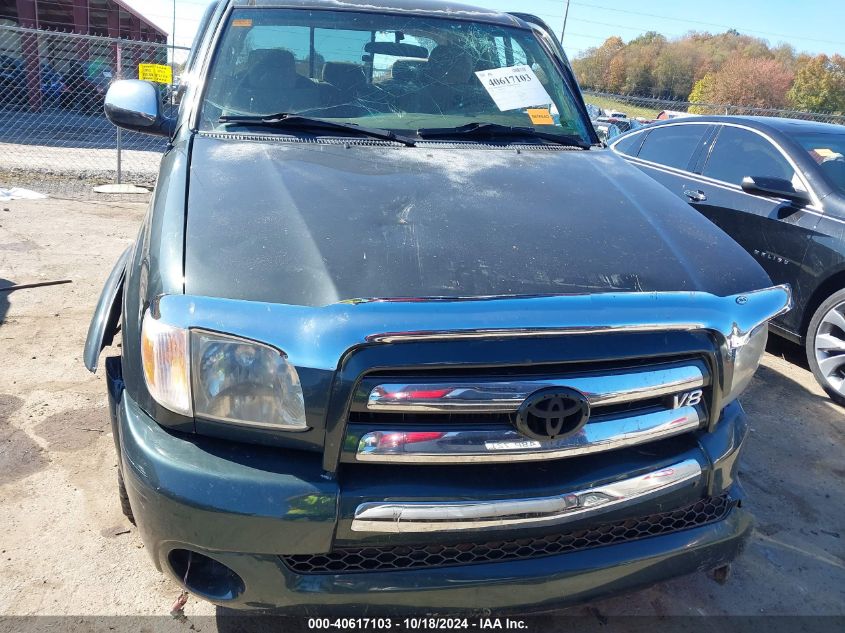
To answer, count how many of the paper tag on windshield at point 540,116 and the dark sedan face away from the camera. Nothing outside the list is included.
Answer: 0

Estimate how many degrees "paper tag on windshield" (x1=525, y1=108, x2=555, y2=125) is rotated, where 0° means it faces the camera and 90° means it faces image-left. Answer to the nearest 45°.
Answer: approximately 0°

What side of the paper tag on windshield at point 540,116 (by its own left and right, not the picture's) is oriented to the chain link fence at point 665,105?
back

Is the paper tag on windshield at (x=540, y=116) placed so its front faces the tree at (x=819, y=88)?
no

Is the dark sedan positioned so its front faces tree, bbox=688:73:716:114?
no

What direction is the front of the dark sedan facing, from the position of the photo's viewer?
facing the viewer and to the right of the viewer

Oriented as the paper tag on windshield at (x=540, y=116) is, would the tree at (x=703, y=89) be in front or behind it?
behind

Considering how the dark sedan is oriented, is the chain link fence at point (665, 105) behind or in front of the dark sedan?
behind

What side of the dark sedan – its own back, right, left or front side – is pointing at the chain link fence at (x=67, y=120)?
back

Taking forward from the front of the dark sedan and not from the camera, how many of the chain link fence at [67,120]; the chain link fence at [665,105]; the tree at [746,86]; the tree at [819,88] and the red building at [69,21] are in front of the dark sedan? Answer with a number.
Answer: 0

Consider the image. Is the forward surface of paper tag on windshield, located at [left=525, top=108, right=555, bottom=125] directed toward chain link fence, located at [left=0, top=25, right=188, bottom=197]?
no

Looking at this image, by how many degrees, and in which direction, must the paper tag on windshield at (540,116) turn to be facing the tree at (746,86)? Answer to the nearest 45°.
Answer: approximately 180°

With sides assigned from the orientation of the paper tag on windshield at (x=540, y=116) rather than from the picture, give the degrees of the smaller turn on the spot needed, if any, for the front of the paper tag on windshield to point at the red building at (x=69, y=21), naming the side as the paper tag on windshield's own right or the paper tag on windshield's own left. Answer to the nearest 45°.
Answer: approximately 135° to the paper tag on windshield's own right

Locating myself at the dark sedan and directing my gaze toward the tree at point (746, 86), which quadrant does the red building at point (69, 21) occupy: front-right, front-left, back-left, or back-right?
front-left
